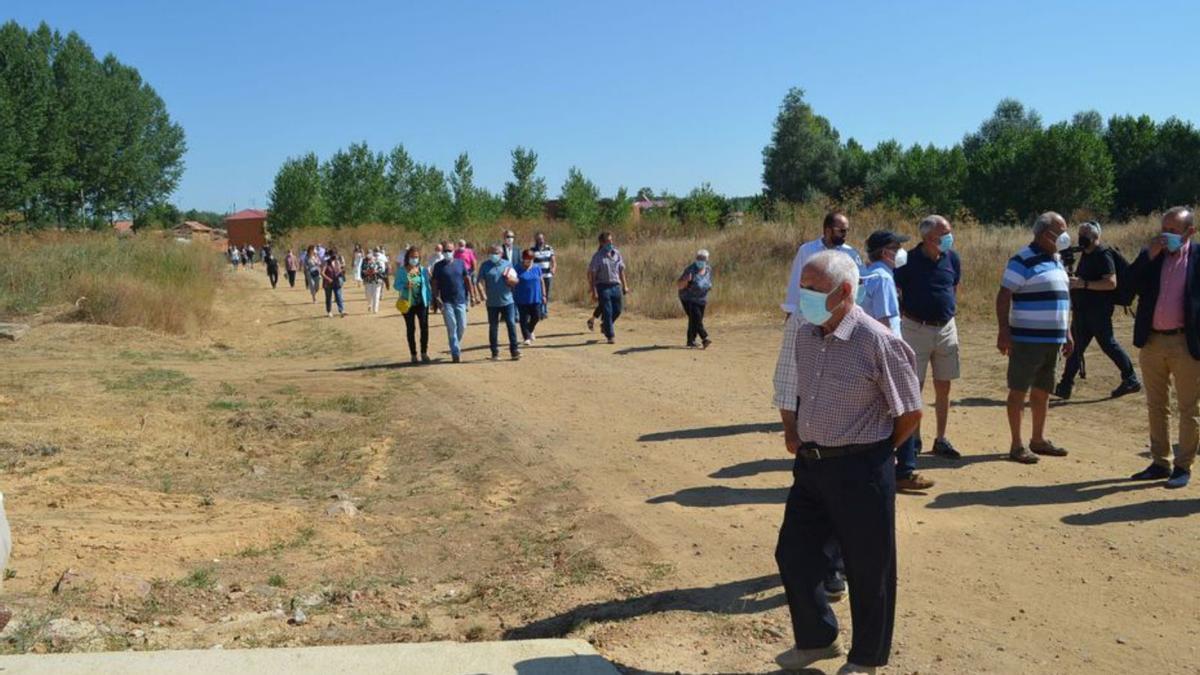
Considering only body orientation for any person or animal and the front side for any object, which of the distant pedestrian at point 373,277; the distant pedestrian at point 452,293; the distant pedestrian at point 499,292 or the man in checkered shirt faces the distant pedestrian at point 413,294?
the distant pedestrian at point 373,277

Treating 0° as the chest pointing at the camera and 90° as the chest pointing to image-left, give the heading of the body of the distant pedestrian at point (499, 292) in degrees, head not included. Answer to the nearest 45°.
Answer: approximately 0°

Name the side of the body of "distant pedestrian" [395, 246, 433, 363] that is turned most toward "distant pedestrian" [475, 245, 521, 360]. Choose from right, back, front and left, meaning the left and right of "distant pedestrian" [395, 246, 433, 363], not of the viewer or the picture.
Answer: left

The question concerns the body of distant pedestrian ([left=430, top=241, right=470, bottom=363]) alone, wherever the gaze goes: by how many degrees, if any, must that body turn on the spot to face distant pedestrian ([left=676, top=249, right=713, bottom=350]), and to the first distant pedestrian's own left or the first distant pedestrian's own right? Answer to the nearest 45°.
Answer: approximately 90° to the first distant pedestrian's own left

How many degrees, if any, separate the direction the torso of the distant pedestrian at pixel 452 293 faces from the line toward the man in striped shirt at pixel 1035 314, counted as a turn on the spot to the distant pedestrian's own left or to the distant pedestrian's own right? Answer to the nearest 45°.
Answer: approximately 45° to the distant pedestrian's own left

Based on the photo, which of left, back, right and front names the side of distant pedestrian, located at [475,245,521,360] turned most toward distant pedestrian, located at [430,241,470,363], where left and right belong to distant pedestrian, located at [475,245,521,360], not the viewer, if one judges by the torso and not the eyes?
right

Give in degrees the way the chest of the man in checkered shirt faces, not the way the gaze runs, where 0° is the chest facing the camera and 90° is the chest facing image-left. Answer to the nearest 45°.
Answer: approximately 45°

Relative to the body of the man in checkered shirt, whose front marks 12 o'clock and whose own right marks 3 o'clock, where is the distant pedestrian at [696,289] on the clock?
The distant pedestrian is roughly at 4 o'clock from the man in checkered shirt.

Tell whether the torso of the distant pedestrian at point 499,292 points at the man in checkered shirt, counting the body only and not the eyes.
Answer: yes

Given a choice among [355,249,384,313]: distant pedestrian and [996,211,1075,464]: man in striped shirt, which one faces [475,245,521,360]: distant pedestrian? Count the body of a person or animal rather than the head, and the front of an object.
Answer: [355,249,384,313]: distant pedestrian
